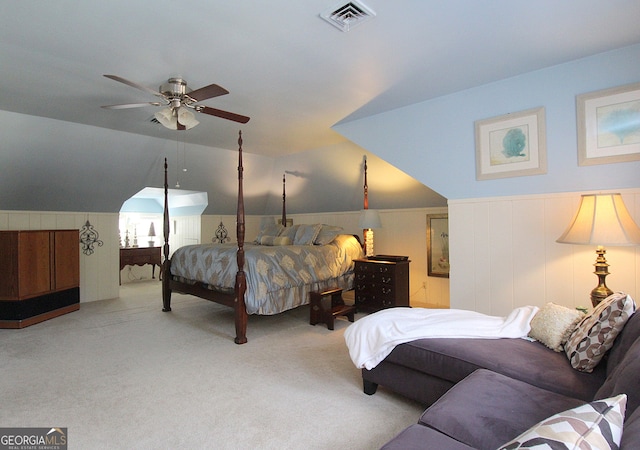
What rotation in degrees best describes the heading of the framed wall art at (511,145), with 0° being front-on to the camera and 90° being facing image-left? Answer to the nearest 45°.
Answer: approximately 45°

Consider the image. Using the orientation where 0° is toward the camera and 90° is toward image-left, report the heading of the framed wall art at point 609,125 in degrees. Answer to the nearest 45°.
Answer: approximately 45°

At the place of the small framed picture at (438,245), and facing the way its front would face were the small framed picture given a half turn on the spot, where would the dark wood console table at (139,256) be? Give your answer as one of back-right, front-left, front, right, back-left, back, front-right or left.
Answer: back-left

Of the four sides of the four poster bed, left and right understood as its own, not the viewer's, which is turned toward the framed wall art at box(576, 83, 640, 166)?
left

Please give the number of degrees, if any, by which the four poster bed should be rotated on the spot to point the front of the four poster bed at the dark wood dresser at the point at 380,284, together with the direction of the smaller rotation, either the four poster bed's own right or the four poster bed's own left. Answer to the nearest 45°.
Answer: approximately 135° to the four poster bed's own left

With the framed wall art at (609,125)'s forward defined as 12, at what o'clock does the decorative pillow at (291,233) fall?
The decorative pillow is roughly at 2 o'clock from the framed wall art.

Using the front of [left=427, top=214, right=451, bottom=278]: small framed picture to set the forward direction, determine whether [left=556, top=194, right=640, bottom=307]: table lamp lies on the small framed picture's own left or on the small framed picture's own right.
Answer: on the small framed picture's own left

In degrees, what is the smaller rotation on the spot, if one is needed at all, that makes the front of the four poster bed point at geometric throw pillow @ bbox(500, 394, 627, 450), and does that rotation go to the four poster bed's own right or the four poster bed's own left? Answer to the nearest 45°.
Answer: approximately 45° to the four poster bed's own left

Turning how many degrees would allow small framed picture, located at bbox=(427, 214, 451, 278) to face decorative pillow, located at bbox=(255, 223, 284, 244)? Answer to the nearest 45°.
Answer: approximately 45° to its right

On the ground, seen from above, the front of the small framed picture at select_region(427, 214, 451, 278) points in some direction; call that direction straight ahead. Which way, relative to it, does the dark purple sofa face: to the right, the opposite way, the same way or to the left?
to the right

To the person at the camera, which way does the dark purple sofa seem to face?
facing away from the viewer and to the left of the viewer

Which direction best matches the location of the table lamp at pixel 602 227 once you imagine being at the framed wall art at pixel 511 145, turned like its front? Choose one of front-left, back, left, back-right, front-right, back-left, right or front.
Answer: left
